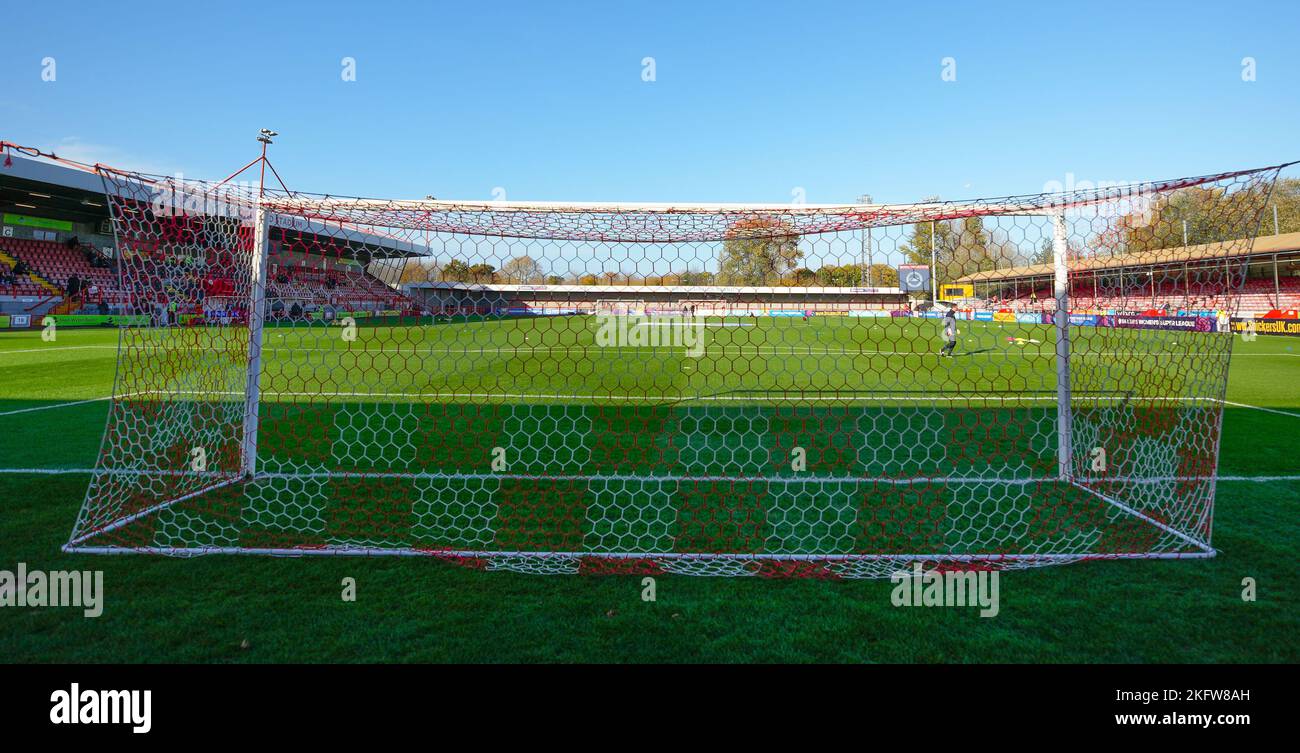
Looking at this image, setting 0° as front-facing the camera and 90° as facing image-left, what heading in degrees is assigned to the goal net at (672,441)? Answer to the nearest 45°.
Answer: approximately 180°

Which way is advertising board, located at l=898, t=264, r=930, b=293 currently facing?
toward the camera

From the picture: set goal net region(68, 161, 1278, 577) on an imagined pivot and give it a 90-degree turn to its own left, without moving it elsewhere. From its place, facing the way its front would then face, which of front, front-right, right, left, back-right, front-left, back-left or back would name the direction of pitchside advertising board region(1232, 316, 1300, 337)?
back-right

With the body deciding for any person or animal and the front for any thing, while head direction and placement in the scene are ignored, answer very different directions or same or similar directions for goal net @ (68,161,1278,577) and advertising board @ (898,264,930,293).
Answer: very different directions
